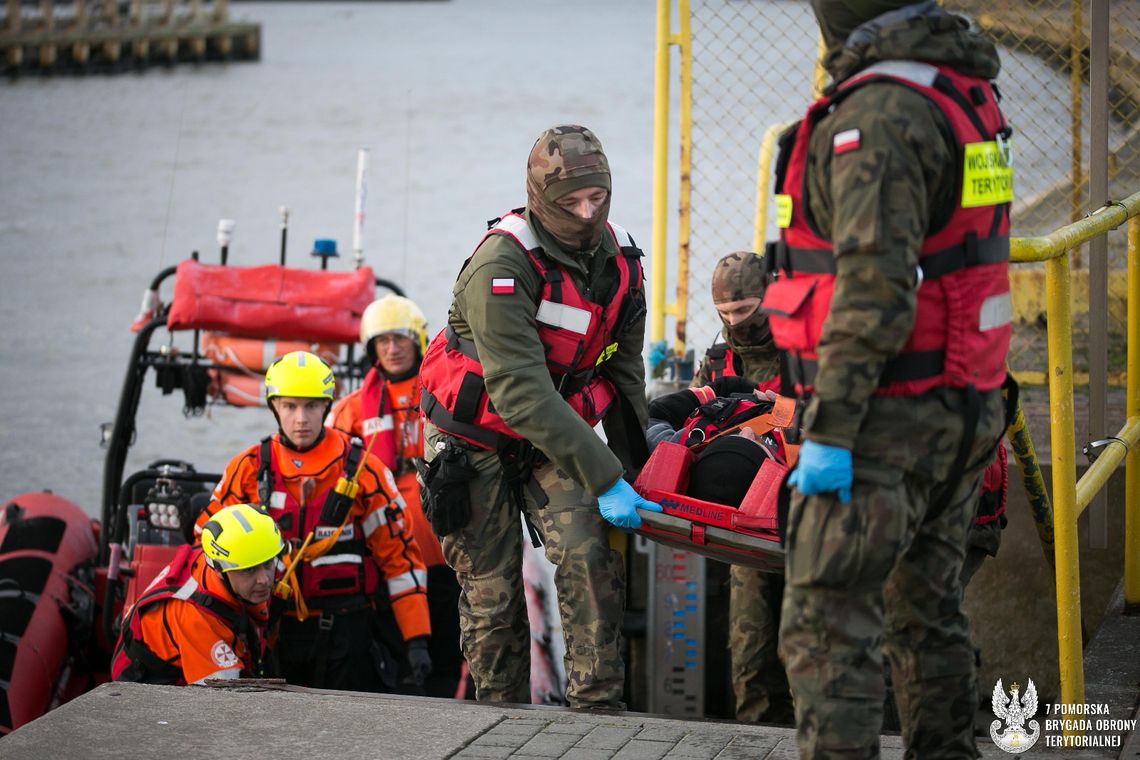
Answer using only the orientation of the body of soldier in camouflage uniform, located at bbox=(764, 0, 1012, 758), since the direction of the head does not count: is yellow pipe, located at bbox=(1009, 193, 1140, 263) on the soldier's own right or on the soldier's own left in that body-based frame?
on the soldier's own right

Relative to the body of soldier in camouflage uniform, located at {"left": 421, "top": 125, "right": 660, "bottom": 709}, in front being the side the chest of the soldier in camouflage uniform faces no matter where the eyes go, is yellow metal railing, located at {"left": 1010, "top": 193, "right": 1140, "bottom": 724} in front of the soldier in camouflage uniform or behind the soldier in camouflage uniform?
in front

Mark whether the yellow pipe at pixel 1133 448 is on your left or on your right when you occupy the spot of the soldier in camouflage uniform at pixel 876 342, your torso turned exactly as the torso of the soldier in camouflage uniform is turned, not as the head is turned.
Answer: on your right

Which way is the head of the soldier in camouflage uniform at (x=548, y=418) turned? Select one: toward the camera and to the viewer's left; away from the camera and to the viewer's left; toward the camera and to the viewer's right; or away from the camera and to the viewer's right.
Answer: toward the camera and to the viewer's right

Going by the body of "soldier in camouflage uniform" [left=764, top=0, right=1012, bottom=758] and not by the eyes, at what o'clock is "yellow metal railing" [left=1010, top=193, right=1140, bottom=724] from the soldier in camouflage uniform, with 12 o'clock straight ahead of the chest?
The yellow metal railing is roughly at 4 o'clock from the soldier in camouflage uniform.

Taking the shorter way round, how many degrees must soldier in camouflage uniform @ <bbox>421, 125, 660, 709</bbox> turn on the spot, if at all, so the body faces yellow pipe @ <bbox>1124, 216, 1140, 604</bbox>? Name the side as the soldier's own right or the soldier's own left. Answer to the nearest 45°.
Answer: approximately 45° to the soldier's own left

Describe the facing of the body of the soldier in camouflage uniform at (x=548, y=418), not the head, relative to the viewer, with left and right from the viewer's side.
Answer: facing the viewer and to the right of the viewer

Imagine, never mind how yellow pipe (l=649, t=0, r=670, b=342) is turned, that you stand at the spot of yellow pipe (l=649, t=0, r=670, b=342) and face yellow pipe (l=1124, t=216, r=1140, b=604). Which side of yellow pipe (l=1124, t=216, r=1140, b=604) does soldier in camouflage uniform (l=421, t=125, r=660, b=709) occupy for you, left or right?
right
